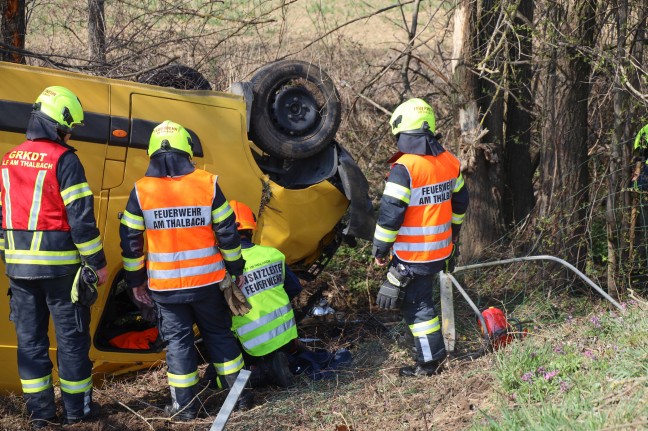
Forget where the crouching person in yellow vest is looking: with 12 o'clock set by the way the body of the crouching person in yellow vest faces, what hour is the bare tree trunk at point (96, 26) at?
The bare tree trunk is roughly at 11 o'clock from the crouching person in yellow vest.

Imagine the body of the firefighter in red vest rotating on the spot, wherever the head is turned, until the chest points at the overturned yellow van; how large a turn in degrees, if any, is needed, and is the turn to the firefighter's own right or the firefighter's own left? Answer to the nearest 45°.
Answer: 0° — they already face it

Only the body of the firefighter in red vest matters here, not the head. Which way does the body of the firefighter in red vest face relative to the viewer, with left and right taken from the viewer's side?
facing away from the viewer and to the right of the viewer

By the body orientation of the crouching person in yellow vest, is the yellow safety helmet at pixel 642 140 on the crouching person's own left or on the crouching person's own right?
on the crouching person's own right

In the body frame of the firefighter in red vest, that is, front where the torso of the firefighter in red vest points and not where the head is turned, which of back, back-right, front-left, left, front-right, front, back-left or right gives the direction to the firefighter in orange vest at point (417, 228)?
front-right

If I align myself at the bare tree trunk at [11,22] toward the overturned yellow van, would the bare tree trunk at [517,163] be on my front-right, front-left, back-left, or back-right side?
front-left

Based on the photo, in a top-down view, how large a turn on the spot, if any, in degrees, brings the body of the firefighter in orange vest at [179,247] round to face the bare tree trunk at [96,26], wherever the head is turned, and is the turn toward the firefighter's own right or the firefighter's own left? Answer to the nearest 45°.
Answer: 0° — they already face it

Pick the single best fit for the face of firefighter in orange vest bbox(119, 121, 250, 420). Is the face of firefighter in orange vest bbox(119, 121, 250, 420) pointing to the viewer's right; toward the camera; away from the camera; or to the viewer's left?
away from the camera

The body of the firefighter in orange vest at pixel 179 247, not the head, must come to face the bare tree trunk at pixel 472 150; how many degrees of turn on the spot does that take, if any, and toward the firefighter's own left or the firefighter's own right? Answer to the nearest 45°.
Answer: approximately 45° to the firefighter's own right

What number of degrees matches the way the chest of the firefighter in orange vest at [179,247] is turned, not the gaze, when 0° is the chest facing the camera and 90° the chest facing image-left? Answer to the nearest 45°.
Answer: approximately 180°

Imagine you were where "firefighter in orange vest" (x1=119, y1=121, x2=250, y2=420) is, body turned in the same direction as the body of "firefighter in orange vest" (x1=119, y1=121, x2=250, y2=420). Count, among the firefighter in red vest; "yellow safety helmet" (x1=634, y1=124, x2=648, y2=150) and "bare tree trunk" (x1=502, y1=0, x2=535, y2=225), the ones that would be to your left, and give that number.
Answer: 1

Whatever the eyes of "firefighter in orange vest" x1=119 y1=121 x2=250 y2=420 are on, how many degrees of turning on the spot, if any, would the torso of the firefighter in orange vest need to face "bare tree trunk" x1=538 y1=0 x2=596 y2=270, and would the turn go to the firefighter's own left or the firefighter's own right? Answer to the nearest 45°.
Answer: approximately 45° to the firefighter's own right

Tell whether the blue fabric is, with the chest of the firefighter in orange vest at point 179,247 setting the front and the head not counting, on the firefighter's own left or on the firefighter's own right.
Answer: on the firefighter's own right

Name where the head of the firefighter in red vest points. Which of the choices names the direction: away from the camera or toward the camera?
away from the camera

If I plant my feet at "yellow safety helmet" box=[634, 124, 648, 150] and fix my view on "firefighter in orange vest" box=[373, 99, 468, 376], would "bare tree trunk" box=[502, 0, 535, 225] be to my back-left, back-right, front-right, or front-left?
front-right

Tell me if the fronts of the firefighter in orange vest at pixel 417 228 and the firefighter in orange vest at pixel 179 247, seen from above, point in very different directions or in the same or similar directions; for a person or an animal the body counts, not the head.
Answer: same or similar directions

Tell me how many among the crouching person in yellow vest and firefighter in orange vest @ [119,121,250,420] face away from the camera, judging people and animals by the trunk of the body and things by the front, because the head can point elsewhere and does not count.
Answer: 2

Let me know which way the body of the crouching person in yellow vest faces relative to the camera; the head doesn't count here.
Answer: away from the camera

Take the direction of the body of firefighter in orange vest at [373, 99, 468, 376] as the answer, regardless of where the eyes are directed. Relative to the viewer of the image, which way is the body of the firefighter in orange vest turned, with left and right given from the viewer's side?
facing away from the viewer and to the left of the viewer
